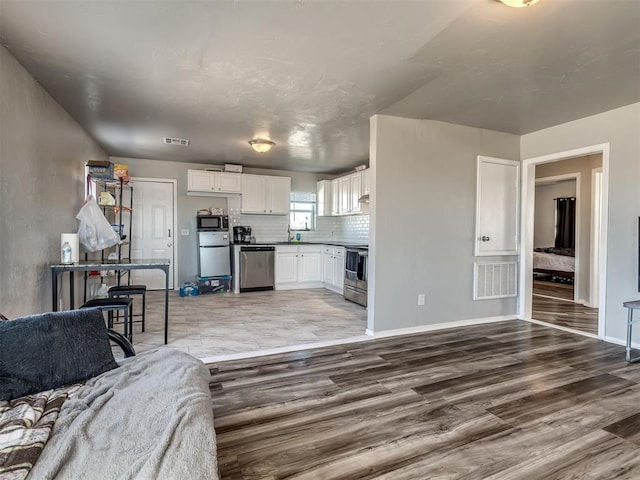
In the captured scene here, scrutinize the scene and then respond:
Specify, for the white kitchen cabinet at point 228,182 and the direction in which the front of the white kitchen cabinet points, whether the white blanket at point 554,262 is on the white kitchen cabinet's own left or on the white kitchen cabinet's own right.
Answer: on the white kitchen cabinet's own left

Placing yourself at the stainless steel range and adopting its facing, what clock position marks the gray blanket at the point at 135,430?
The gray blanket is roughly at 11 o'clock from the stainless steel range.

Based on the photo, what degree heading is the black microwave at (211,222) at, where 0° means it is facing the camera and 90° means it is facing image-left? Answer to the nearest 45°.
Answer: approximately 0°

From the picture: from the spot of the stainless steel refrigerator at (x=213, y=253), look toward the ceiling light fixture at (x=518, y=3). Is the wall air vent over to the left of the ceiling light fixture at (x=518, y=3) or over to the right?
left

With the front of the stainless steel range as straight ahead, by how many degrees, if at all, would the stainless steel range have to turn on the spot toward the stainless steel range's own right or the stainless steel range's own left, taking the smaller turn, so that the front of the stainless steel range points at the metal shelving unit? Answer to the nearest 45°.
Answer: approximately 45° to the stainless steel range's own right
